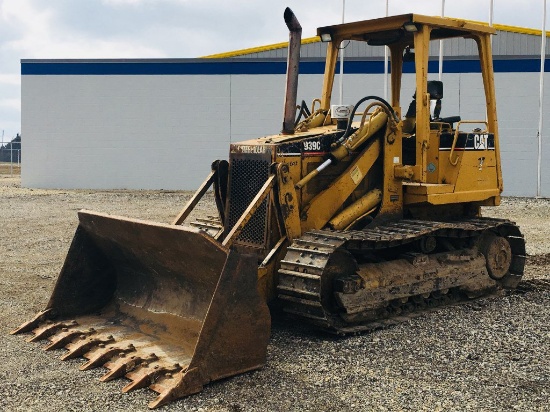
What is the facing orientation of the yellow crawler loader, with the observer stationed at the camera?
facing the viewer and to the left of the viewer
